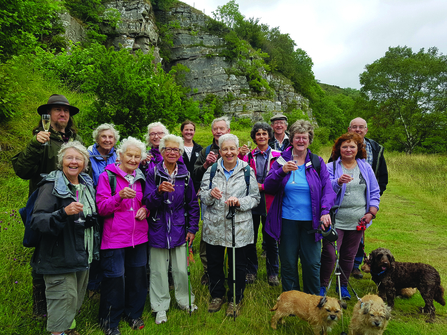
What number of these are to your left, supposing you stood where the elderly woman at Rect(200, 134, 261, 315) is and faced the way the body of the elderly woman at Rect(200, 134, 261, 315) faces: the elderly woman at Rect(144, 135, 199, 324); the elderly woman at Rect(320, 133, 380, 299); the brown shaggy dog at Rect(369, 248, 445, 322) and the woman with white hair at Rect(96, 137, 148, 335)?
2

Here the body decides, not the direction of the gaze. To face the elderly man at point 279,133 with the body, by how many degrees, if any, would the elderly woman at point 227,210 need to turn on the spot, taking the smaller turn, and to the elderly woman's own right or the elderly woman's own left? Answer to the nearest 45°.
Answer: approximately 135° to the elderly woman's own left

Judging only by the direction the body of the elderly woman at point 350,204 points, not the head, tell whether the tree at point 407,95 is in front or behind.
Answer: behind

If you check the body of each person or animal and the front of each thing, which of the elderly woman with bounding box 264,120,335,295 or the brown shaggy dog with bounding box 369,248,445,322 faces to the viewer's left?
the brown shaggy dog

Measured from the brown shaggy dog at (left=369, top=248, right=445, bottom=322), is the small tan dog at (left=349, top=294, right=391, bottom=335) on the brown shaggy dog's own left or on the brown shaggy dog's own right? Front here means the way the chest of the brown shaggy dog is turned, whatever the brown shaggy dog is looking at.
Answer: on the brown shaggy dog's own left

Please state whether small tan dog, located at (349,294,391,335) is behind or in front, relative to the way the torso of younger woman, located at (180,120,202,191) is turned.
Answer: in front

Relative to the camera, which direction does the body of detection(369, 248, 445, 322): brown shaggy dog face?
to the viewer's left

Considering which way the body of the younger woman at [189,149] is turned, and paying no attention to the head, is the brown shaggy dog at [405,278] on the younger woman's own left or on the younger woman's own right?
on the younger woman's own left

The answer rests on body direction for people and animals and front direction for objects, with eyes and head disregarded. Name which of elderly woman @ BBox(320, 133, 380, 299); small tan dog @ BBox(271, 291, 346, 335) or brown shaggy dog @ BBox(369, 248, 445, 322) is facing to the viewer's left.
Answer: the brown shaggy dog

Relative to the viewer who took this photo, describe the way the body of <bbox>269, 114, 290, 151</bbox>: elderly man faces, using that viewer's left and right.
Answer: facing the viewer

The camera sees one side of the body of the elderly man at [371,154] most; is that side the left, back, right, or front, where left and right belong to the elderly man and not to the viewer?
front
